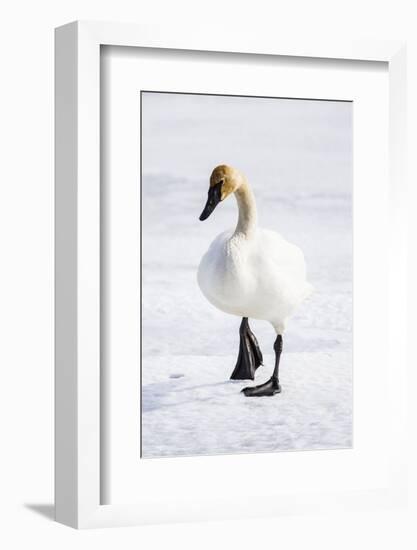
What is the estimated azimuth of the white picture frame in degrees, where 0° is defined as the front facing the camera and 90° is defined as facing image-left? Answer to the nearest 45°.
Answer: approximately 315°

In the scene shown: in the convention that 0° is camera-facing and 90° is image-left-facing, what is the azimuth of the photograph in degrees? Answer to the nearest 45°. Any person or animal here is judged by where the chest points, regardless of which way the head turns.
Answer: approximately 315°
